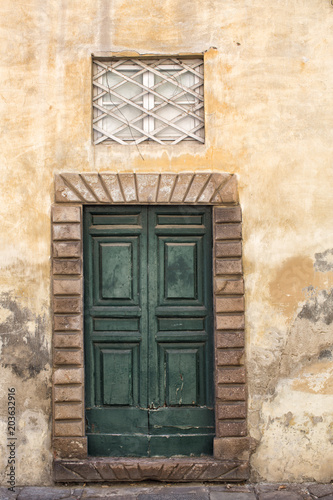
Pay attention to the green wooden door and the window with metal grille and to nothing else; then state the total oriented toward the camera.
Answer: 2

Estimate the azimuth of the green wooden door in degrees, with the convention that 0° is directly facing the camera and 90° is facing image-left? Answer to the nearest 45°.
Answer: approximately 0°

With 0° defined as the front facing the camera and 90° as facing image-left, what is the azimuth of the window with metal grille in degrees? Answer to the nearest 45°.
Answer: approximately 0°
